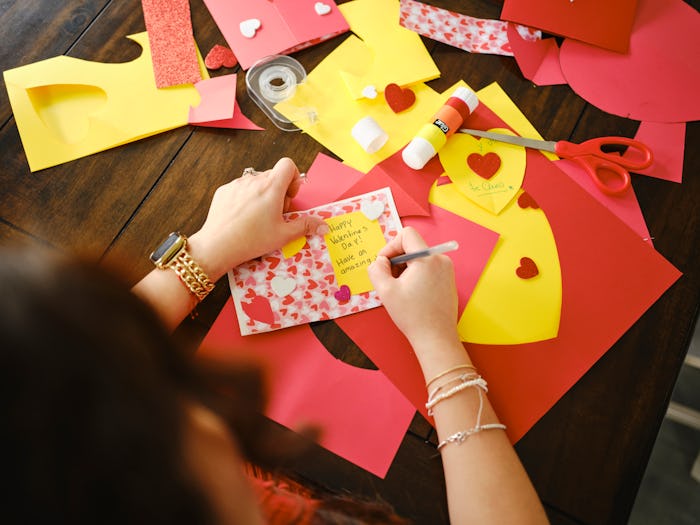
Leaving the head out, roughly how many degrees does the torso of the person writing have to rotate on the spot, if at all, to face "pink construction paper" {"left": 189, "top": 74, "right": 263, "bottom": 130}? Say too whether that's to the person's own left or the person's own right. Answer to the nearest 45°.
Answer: approximately 45° to the person's own left

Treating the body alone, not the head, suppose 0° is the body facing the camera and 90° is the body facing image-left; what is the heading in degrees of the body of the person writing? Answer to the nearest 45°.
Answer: approximately 225°

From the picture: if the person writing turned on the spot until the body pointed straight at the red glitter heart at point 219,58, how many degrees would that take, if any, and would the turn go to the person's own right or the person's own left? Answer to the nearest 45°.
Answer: approximately 45° to the person's own left

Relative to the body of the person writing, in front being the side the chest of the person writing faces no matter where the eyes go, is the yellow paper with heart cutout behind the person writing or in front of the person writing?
in front

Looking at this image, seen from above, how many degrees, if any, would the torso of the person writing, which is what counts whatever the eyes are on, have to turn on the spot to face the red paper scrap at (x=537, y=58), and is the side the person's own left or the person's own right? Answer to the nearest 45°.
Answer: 0° — they already face it

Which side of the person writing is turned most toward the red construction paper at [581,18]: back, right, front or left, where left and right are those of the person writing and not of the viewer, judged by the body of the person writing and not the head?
front

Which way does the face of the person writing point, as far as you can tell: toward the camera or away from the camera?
away from the camera

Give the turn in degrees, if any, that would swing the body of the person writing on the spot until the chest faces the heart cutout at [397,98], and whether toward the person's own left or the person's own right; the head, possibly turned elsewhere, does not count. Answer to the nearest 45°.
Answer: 0° — they already face it
